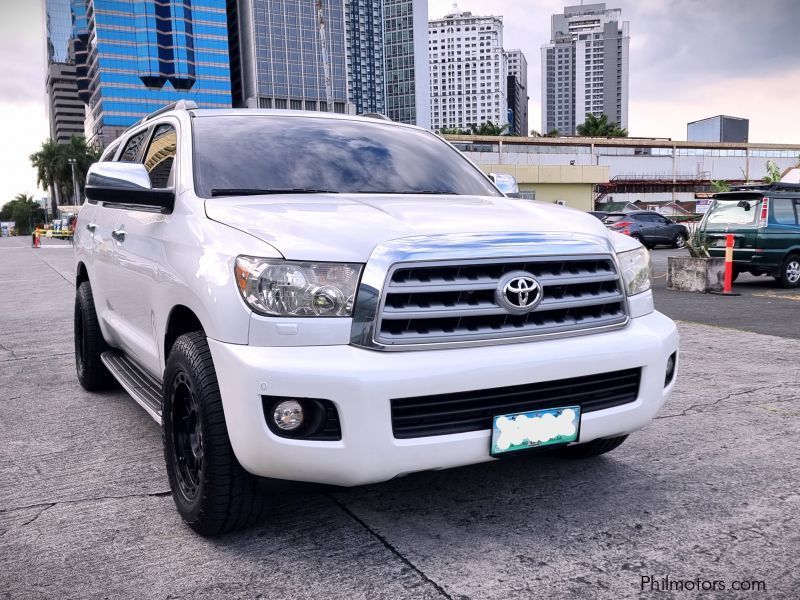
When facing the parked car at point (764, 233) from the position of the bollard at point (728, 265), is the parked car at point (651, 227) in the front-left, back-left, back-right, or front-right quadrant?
front-left

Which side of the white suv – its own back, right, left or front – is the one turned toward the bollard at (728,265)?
left

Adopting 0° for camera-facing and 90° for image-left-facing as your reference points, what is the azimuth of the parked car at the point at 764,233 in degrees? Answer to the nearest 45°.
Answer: approximately 225°

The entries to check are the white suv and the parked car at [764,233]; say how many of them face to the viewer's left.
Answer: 0

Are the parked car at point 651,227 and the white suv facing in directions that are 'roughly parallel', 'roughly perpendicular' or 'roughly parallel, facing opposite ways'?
roughly perpendicular

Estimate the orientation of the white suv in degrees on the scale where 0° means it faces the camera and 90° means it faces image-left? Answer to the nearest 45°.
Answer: approximately 315°

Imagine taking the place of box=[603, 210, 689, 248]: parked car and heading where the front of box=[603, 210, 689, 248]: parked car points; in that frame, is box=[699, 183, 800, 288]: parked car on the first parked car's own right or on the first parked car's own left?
on the first parked car's own right

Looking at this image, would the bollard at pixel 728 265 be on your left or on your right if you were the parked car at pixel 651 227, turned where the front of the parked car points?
on your right

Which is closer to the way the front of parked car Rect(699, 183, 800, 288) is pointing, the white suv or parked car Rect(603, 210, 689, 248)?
the parked car

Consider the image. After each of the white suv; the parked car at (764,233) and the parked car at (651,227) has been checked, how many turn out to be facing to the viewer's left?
0

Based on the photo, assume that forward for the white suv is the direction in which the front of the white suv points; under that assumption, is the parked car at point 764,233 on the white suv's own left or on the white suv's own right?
on the white suv's own left

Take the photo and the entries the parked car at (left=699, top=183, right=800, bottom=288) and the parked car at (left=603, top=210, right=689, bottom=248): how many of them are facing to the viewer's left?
0

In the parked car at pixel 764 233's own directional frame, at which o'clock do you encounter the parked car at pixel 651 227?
the parked car at pixel 651 227 is roughly at 10 o'clock from the parked car at pixel 764 233.
